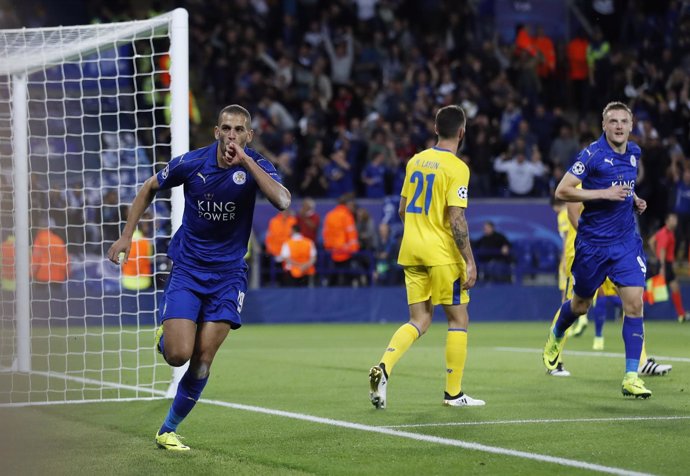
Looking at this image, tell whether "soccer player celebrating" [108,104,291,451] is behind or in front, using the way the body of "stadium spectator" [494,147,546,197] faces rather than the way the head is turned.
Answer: in front

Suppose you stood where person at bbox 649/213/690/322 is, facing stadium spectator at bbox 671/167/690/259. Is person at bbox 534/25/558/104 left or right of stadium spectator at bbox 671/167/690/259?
left

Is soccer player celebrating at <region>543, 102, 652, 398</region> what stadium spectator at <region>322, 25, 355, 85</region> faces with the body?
yes

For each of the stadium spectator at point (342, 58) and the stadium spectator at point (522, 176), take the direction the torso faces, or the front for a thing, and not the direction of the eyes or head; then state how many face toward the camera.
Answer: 2

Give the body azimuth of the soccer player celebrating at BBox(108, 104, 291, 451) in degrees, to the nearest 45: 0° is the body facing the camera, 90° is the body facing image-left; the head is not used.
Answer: approximately 0°

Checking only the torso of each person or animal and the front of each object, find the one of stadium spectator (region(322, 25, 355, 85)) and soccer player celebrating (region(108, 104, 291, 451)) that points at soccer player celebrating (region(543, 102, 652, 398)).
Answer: the stadium spectator
